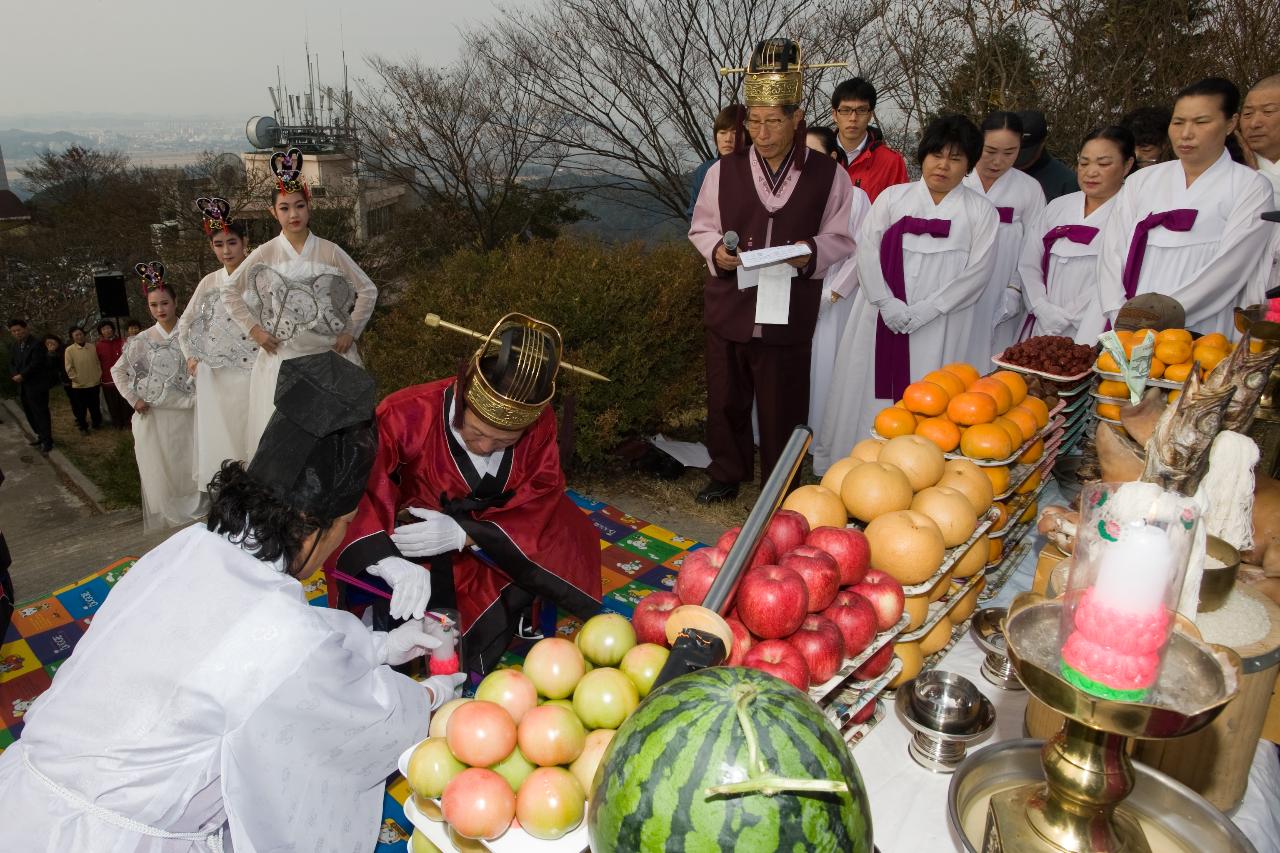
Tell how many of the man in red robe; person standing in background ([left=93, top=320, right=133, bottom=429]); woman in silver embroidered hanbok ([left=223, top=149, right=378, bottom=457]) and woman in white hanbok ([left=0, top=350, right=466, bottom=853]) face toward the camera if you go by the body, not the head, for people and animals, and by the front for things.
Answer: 3

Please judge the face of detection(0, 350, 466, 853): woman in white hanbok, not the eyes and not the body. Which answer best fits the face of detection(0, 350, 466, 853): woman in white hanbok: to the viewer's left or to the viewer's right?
to the viewer's right

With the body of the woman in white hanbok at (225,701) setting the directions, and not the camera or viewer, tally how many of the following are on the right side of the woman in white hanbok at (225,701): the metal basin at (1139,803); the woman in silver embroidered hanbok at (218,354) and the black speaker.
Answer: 1

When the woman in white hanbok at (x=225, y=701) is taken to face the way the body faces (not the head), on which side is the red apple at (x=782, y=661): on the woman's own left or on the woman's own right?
on the woman's own right

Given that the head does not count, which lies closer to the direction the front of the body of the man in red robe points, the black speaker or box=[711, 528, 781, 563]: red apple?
the red apple

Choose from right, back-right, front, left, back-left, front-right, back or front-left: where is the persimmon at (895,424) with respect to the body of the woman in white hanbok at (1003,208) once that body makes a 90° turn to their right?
back-left

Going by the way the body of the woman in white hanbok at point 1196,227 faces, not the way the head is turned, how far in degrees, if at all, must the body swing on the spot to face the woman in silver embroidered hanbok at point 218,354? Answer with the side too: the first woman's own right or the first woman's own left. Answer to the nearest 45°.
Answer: approximately 45° to the first woman's own right

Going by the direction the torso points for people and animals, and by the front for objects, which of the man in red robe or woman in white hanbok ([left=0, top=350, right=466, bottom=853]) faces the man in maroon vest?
the woman in white hanbok

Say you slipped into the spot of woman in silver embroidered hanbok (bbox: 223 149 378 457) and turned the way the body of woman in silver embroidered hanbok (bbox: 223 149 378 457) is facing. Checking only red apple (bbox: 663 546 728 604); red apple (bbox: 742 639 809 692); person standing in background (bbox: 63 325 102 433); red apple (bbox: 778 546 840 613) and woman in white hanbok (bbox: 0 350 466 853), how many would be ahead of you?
4

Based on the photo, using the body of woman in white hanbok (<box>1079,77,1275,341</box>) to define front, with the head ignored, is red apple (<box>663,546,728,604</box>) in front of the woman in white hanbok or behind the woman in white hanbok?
in front

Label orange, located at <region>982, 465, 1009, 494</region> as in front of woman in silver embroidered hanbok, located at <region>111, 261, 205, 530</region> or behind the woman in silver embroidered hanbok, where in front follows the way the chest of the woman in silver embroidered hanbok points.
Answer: in front
